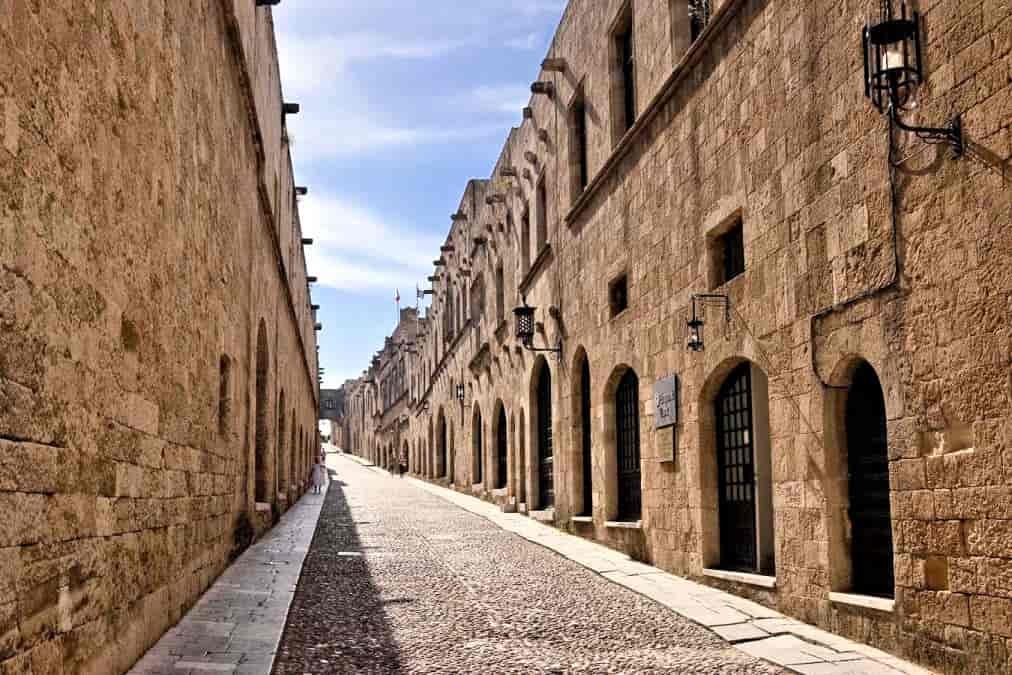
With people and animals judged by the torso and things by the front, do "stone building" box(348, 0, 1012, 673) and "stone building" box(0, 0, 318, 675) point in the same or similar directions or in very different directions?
very different directions

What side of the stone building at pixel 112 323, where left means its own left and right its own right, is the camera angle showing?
right

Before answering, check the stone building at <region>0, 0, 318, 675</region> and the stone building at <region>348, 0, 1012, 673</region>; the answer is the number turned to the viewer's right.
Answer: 1

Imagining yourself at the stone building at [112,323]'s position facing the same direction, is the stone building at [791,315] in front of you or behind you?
in front

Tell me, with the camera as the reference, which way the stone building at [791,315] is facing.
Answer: facing the viewer and to the left of the viewer

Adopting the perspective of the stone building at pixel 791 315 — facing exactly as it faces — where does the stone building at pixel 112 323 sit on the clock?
the stone building at pixel 112 323 is roughly at 12 o'clock from the stone building at pixel 791 315.

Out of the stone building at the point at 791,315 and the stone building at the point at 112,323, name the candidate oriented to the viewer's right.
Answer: the stone building at the point at 112,323
